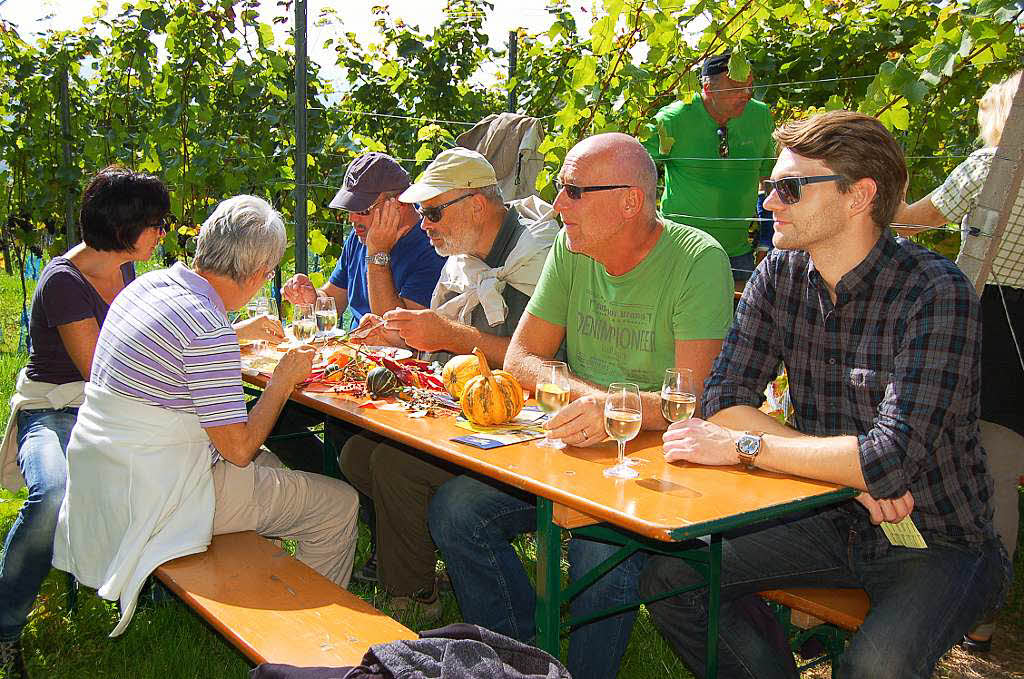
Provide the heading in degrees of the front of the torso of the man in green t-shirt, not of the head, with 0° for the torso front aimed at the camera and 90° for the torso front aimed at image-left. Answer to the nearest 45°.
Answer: approximately 45°

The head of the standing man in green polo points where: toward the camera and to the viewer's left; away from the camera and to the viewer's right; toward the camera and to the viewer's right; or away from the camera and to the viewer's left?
toward the camera and to the viewer's right

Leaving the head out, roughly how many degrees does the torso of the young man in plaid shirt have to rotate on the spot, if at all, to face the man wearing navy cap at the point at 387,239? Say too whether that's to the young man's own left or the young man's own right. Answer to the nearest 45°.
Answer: approximately 90° to the young man's own right

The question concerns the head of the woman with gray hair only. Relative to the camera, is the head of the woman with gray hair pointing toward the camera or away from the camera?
away from the camera

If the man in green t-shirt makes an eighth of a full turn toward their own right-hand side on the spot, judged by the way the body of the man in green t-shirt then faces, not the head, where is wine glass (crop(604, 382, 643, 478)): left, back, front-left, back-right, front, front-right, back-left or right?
left

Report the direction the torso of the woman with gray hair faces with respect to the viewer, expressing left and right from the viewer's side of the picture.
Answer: facing away from the viewer and to the right of the viewer

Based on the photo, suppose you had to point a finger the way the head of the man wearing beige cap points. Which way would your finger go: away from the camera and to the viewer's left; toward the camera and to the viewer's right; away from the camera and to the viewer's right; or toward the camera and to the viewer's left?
toward the camera and to the viewer's left

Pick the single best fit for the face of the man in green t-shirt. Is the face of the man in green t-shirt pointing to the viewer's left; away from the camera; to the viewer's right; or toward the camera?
to the viewer's left

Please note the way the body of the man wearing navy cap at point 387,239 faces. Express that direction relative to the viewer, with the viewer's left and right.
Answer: facing the viewer and to the left of the viewer

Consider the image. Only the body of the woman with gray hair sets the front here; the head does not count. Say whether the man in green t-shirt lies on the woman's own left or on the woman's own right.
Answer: on the woman's own right

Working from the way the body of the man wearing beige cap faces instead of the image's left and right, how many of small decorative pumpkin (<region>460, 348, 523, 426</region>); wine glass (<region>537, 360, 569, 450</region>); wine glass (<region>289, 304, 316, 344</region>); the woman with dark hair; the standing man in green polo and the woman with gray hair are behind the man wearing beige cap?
1

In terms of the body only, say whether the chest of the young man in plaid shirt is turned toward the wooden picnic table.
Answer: yes

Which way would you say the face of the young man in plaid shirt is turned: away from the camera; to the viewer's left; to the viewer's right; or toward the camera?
to the viewer's left

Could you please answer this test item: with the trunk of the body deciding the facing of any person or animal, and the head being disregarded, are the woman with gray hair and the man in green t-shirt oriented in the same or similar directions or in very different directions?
very different directions

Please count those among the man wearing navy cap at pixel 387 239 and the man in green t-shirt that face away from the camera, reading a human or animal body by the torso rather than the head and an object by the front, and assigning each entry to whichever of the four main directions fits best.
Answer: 0

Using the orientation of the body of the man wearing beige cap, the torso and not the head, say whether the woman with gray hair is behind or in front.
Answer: in front

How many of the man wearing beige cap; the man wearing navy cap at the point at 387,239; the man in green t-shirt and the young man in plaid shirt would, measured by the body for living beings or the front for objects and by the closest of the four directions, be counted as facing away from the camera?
0
